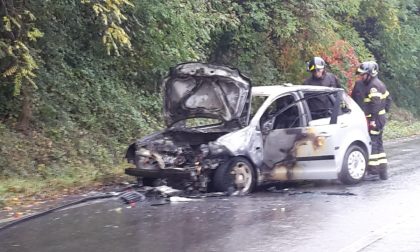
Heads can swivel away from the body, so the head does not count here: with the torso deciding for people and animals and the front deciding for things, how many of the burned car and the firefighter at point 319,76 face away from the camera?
0

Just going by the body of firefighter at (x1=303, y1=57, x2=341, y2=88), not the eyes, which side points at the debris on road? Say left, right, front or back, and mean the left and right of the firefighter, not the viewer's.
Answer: front

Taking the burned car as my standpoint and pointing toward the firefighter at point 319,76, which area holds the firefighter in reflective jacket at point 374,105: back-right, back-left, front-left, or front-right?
front-right

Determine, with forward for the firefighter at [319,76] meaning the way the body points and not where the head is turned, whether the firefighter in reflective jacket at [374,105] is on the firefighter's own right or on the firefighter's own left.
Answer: on the firefighter's own left

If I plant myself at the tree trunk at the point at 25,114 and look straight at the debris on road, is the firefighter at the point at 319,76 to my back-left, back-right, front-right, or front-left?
front-left

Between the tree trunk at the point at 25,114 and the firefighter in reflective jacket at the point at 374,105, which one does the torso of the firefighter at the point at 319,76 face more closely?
the tree trunk

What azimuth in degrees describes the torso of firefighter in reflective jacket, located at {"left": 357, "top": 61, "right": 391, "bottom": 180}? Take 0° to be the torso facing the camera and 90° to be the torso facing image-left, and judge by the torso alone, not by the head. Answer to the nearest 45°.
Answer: approximately 90°

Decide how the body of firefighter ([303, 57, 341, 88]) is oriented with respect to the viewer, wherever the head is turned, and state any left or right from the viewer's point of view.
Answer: facing the viewer and to the left of the viewer

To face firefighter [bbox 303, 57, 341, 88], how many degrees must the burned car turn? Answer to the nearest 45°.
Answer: approximately 180°

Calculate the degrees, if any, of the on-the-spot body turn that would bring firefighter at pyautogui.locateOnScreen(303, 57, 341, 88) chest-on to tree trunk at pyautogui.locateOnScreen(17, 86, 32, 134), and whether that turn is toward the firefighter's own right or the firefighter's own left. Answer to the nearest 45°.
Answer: approximately 45° to the firefighter's own right

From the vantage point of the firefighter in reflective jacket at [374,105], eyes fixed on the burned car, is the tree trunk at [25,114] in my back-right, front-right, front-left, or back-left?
front-right

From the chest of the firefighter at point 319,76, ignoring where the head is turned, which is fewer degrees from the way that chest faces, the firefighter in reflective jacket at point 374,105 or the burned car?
the burned car

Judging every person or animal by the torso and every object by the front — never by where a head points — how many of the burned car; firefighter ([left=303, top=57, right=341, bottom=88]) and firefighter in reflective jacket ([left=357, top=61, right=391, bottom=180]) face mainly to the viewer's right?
0

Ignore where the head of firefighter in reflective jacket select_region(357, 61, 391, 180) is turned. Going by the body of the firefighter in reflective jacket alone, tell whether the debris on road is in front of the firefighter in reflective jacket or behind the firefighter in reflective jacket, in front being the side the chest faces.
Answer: in front
